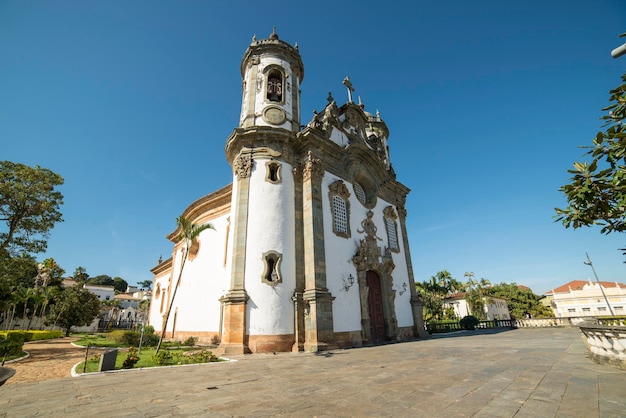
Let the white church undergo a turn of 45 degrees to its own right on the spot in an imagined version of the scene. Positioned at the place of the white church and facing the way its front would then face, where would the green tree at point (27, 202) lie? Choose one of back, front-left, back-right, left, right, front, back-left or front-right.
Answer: right

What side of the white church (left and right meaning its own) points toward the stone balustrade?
front

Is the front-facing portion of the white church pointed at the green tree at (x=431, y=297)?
no

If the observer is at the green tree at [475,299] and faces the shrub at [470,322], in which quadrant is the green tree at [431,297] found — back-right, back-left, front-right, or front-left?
front-right

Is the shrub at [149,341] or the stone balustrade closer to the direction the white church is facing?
the stone balustrade

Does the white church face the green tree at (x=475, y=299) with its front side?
no

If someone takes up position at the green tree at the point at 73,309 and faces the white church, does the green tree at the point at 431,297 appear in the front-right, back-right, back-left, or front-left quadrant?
front-left

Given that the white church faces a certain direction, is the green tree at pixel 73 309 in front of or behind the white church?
behind

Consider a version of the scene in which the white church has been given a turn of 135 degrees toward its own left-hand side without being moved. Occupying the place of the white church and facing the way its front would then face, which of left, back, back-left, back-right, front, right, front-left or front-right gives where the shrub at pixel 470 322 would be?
front-right

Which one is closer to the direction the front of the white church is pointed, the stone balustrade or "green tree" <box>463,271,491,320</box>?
the stone balustrade

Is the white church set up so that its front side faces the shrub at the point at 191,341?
no

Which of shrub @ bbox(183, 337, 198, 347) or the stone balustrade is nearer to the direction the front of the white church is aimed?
the stone balustrade

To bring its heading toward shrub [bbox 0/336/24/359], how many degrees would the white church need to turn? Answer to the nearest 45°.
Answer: approximately 135° to its right
